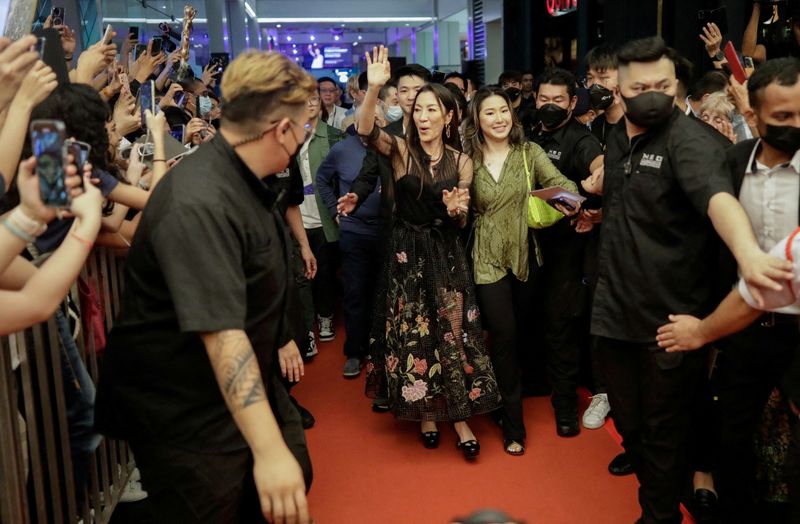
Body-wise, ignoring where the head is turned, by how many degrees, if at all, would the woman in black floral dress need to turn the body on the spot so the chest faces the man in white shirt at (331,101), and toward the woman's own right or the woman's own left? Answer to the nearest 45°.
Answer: approximately 180°

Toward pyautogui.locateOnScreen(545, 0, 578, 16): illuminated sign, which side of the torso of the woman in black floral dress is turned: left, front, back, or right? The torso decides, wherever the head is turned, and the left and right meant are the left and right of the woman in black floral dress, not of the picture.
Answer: back

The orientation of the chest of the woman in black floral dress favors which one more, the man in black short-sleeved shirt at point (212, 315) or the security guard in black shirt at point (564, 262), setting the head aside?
the man in black short-sleeved shirt

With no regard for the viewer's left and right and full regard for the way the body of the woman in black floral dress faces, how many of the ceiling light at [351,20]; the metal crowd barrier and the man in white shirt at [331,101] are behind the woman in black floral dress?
2

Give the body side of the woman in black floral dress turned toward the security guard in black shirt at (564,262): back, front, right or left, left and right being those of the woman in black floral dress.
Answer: left

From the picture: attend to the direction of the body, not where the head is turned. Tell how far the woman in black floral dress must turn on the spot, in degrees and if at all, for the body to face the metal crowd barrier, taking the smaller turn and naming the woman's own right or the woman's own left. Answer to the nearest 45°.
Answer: approximately 45° to the woman's own right

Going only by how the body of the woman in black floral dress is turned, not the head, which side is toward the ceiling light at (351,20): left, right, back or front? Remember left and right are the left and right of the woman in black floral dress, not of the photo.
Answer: back
